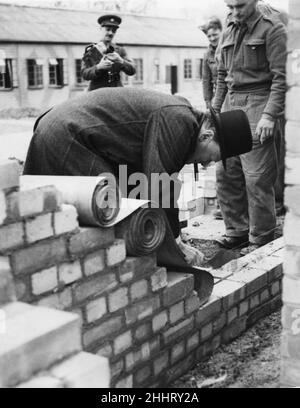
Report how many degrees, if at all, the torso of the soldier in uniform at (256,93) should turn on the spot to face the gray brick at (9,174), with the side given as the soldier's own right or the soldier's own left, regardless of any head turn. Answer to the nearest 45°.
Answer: approximately 45° to the soldier's own left

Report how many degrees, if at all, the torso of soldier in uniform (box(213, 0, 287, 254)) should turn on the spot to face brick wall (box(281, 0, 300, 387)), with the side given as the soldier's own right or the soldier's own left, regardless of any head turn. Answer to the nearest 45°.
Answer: approximately 45° to the soldier's own left

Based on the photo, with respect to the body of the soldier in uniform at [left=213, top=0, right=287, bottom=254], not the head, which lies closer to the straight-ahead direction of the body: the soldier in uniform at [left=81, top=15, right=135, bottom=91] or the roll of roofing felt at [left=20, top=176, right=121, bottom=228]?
the roll of roofing felt

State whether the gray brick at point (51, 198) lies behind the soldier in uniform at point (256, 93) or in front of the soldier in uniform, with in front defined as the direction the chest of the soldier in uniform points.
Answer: in front

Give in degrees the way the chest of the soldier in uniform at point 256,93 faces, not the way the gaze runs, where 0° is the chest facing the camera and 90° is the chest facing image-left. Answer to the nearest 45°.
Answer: approximately 45°

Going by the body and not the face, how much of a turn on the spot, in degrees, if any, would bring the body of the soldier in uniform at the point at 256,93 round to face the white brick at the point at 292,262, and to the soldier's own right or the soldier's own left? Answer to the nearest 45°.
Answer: approximately 45° to the soldier's own left

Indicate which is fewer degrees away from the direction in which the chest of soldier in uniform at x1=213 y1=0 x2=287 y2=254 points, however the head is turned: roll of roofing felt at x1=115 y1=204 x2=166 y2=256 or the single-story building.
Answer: the roll of roofing felt

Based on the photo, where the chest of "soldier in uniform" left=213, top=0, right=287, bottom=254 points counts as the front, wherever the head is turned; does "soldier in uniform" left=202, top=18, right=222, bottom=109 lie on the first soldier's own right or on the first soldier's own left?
on the first soldier's own right

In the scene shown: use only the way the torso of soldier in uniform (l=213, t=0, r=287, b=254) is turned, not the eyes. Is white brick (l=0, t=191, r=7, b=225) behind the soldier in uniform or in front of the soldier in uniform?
in front
